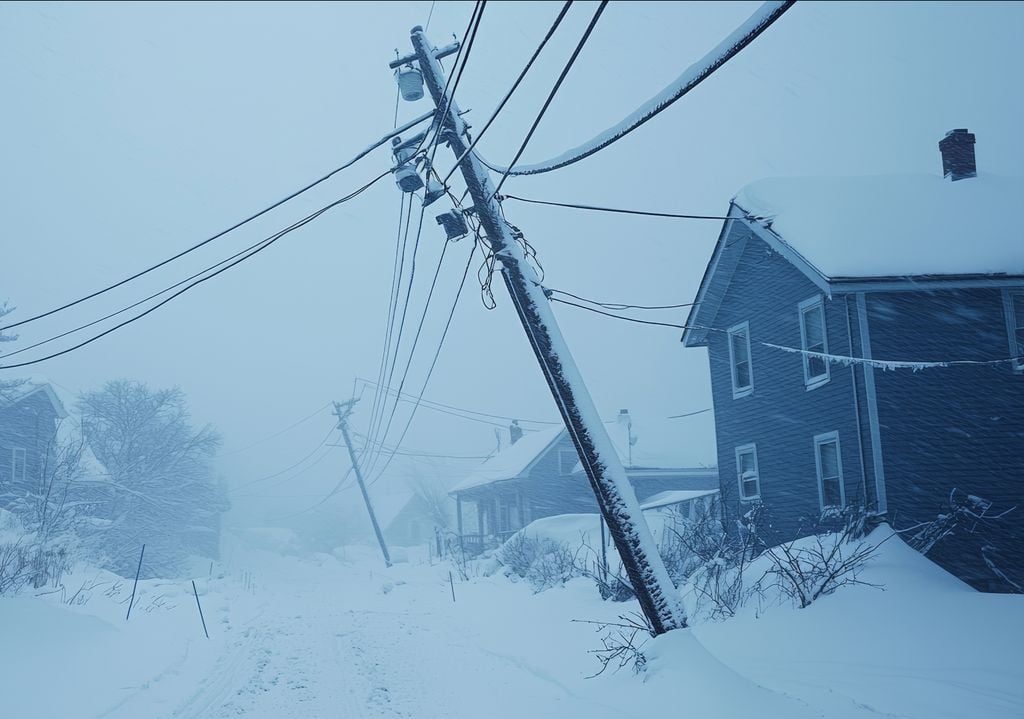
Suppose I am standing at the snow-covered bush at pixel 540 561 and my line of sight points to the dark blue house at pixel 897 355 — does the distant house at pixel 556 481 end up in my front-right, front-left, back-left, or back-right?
back-left

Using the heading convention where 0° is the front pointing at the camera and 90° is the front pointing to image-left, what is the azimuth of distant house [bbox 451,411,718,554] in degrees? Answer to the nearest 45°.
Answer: approximately 45°

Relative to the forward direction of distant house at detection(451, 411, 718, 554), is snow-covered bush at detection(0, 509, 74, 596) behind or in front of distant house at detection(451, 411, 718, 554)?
in front

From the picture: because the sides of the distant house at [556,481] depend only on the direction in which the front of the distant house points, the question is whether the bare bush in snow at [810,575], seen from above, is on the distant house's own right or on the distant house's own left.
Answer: on the distant house's own left

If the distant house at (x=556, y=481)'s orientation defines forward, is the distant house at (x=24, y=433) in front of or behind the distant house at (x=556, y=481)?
in front

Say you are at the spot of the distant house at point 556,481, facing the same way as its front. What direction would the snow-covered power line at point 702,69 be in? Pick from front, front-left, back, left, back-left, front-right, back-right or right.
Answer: front-left

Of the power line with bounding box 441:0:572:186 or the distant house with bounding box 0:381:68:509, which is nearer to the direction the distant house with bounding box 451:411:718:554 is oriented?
the distant house
